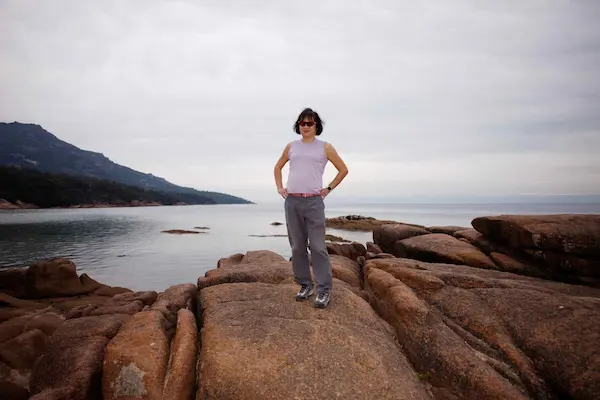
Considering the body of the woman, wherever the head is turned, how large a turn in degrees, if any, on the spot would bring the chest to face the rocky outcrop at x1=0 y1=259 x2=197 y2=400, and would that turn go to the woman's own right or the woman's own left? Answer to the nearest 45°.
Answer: approximately 90° to the woman's own right

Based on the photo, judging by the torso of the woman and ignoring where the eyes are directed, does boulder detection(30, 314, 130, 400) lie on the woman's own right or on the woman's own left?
on the woman's own right

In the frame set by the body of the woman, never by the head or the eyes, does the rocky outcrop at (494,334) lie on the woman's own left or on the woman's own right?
on the woman's own left

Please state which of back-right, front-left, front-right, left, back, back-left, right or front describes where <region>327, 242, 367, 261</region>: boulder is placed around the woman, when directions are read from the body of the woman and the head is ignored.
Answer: back

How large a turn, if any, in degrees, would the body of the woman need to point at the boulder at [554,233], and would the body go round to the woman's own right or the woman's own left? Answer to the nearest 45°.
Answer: approximately 135° to the woman's own left

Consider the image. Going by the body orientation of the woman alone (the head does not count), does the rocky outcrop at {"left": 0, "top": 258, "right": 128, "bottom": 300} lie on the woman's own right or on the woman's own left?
on the woman's own right

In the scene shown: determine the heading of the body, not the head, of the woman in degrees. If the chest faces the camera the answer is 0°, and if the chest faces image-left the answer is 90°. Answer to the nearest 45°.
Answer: approximately 0°

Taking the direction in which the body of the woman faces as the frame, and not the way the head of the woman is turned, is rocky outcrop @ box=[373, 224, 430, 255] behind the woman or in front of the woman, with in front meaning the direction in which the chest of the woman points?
behind
